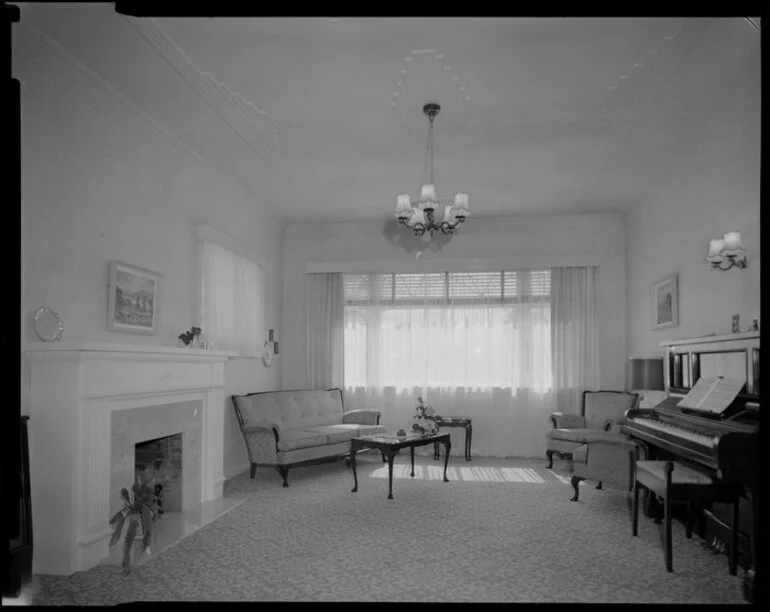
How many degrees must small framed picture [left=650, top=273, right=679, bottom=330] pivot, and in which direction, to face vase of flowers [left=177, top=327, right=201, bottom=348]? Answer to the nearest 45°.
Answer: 0° — it already faces it

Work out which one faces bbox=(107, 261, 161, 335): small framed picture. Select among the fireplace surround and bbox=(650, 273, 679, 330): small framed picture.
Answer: bbox=(650, 273, 679, 330): small framed picture

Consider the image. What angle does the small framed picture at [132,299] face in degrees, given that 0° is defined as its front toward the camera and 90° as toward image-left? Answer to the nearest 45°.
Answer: approximately 315°

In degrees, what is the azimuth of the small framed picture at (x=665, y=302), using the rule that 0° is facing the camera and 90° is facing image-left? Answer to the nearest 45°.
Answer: approximately 45°

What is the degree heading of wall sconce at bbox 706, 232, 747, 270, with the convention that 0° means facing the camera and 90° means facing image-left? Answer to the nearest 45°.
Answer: approximately 45°

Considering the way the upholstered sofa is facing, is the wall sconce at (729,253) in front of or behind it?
in front
